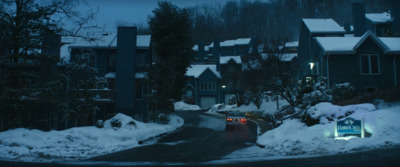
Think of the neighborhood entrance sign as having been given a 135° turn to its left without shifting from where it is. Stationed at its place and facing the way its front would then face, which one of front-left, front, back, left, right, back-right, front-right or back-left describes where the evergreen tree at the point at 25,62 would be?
back-left

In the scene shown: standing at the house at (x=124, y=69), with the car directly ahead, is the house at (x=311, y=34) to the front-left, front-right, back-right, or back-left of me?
front-left

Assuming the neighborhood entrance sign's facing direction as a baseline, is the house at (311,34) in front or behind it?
behind

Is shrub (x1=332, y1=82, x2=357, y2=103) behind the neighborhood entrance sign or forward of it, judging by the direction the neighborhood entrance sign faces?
behind

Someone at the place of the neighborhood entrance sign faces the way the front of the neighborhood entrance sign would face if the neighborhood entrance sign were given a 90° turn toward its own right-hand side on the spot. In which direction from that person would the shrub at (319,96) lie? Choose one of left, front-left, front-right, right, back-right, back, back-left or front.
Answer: right

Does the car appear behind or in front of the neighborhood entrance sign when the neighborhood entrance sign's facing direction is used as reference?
behind

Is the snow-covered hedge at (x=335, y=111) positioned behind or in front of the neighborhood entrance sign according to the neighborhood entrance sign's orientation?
behind

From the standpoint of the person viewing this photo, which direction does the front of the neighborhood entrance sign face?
facing the viewer
